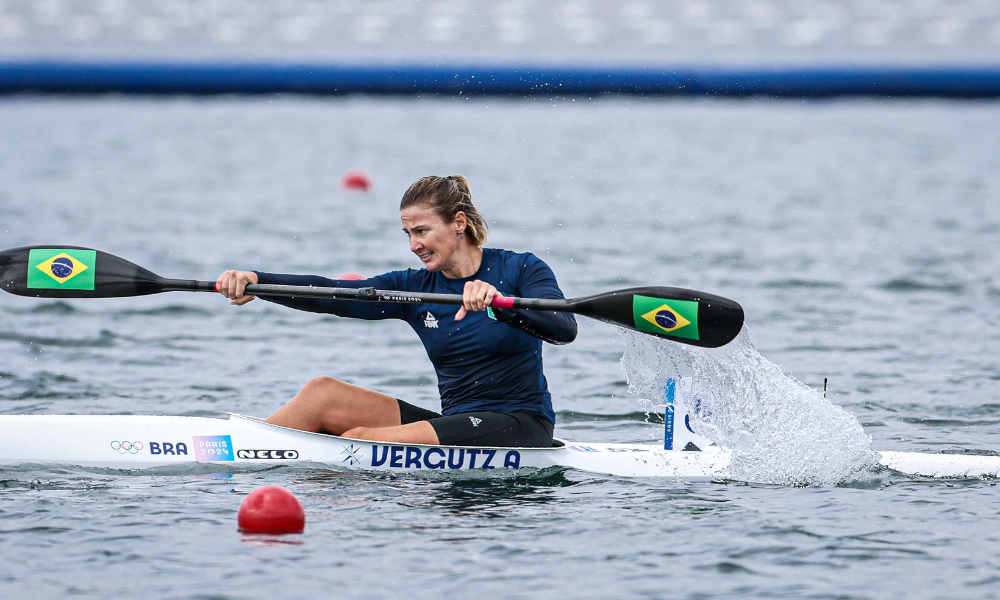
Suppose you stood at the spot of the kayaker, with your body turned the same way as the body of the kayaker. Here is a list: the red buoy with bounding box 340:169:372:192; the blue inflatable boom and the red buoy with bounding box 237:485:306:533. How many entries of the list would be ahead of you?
1

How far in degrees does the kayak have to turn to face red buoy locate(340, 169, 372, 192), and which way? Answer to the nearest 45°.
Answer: approximately 90° to its right

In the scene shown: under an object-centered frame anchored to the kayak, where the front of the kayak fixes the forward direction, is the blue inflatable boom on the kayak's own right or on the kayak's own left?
on the kayak's own right

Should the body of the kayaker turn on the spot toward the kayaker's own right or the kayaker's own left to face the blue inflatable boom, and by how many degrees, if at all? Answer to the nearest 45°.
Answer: approximately 135° to the kayaker's own right

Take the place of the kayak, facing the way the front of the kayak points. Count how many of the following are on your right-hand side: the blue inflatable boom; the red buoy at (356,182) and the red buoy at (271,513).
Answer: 2

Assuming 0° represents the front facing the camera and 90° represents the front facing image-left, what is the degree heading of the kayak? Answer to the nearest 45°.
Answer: approximately 90°

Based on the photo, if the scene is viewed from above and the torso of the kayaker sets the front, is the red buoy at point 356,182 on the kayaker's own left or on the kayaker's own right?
on the kayaker's own right

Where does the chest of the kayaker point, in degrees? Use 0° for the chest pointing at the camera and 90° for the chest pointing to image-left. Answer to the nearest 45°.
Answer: approximately 45°

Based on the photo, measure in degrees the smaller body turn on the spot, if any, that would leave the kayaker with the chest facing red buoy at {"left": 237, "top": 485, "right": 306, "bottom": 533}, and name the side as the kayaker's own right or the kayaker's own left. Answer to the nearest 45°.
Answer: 0° — they already face it
